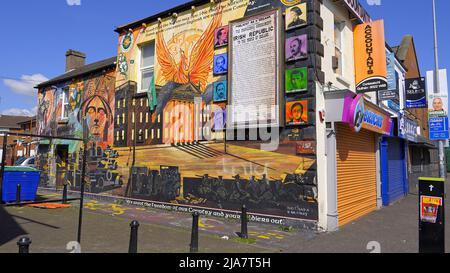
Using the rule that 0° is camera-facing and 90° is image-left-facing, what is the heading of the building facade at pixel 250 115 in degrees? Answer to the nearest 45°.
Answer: approximately 45°

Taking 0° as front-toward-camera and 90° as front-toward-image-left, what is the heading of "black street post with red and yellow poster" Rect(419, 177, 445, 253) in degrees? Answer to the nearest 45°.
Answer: approximately 0°

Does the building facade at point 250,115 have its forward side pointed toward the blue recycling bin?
no

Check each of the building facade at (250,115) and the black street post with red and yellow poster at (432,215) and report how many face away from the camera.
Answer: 0

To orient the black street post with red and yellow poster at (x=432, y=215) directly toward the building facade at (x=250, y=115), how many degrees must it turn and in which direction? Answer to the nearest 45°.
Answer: approximately 135° to its right

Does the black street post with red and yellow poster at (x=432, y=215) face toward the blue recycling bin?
no

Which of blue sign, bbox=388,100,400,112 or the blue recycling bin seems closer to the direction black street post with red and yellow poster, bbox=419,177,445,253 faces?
the blue recycling bin

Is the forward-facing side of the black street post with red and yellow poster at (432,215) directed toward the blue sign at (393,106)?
no
